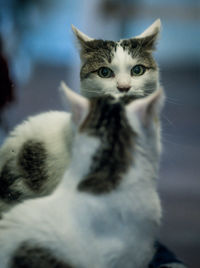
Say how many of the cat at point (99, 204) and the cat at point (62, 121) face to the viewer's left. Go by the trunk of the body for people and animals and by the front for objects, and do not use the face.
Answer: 0

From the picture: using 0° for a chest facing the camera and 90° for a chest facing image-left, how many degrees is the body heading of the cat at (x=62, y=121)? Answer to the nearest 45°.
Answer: approximately 315°

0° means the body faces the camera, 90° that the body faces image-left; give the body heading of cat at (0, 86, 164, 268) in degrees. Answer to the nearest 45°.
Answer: approximately 225°
